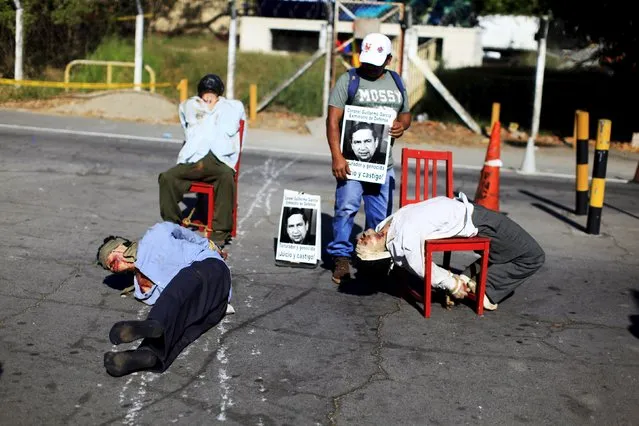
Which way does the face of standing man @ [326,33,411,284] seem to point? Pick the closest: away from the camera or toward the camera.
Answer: toward the camera

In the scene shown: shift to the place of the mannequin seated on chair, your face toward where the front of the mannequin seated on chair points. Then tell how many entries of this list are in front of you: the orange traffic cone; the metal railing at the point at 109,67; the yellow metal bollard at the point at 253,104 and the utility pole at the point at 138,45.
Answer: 0

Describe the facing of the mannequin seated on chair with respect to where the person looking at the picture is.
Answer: facing the viewer and to the left of the viewer

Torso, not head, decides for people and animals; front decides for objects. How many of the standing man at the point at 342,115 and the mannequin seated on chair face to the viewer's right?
0

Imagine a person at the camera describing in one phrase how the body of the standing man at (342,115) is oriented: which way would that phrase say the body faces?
toward the camera

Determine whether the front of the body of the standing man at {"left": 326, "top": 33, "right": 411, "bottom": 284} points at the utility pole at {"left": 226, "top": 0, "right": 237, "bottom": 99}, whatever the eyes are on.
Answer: no

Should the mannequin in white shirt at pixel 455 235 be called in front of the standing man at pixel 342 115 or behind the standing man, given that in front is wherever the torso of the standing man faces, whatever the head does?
in front

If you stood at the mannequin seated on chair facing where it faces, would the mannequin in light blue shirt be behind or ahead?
ahead

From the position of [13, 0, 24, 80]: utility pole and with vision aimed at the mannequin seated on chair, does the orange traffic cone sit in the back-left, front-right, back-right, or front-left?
front-left

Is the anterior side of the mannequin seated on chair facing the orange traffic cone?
no

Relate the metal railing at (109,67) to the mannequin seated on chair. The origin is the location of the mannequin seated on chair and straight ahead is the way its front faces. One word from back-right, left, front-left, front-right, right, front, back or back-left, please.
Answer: back-right

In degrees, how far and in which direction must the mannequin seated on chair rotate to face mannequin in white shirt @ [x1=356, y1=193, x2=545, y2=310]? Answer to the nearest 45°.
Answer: approximately 90° to its left

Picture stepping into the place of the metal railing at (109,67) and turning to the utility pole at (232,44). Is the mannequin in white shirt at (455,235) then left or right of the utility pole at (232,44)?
right

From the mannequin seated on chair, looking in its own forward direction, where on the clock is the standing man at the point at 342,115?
The standing man is roughly at 9 o'clock from the mannequin seated on chair.

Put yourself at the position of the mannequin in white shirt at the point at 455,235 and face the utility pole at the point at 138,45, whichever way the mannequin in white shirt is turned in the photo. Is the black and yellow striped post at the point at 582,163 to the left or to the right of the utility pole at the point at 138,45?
right

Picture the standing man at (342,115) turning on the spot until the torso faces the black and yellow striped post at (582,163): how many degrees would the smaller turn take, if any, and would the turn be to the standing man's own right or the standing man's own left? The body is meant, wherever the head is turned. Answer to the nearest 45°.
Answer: approximately 135° to the standing man's own left
